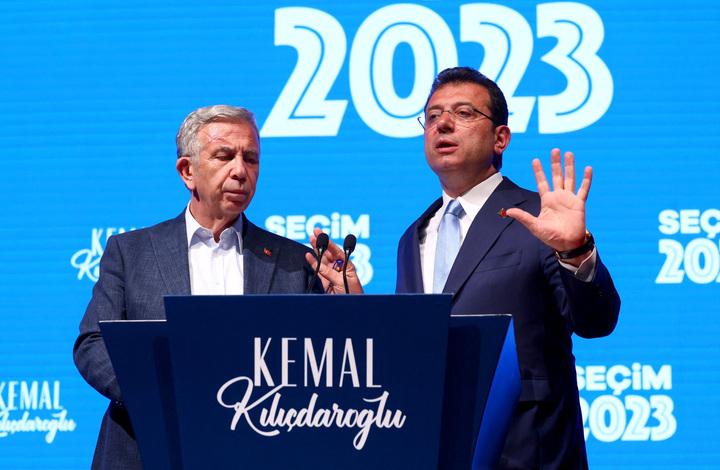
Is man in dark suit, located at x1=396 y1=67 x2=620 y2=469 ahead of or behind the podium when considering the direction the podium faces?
behind

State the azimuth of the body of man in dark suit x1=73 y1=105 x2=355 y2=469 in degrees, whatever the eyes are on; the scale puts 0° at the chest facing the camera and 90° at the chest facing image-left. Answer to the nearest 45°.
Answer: approximately 0°

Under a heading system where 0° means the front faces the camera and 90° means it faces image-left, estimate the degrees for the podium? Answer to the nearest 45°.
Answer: approximately 0°

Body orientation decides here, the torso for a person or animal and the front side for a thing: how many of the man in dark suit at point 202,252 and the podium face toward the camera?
2

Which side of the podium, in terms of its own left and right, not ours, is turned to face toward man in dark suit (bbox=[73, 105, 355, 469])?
back
